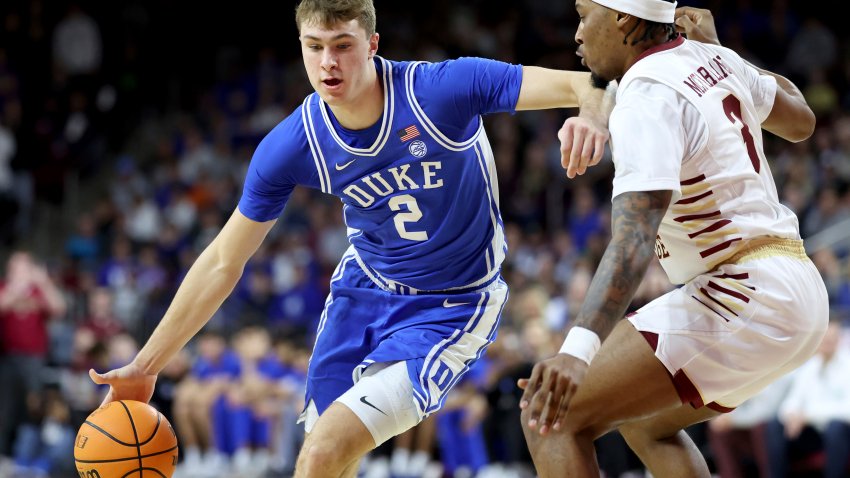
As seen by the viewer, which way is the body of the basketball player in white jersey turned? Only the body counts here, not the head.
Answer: to the viewer's left

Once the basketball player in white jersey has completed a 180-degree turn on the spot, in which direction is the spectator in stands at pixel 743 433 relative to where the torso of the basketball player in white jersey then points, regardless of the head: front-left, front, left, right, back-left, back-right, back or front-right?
left

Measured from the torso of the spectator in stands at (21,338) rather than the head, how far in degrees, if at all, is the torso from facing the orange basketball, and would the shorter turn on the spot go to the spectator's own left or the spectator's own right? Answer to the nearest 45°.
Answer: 0° — they already face it

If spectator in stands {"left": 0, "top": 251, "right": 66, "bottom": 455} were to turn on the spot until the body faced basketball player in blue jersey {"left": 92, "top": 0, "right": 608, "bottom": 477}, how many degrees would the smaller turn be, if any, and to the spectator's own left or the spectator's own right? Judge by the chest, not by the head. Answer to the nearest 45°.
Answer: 0° — they already face them

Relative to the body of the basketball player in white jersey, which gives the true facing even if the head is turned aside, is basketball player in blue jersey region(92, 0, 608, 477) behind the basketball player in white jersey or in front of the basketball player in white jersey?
in front

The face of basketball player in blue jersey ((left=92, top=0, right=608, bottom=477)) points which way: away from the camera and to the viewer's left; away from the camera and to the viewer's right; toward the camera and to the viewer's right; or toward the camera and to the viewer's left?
toward the camera and to the viewer's left

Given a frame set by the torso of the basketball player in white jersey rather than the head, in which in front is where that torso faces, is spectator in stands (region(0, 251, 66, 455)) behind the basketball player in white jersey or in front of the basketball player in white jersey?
in front

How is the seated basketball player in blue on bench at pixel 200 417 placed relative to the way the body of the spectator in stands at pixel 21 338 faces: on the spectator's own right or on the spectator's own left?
on the spectator's own left

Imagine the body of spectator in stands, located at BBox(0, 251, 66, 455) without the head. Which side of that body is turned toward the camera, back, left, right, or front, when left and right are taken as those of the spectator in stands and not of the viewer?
front

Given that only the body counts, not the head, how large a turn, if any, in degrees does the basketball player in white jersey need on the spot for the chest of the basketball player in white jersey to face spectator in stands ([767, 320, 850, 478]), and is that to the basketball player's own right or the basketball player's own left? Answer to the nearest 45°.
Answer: approximately 90° to the basketball player's own right

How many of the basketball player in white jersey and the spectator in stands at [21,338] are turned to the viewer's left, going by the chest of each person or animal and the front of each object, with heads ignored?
1
